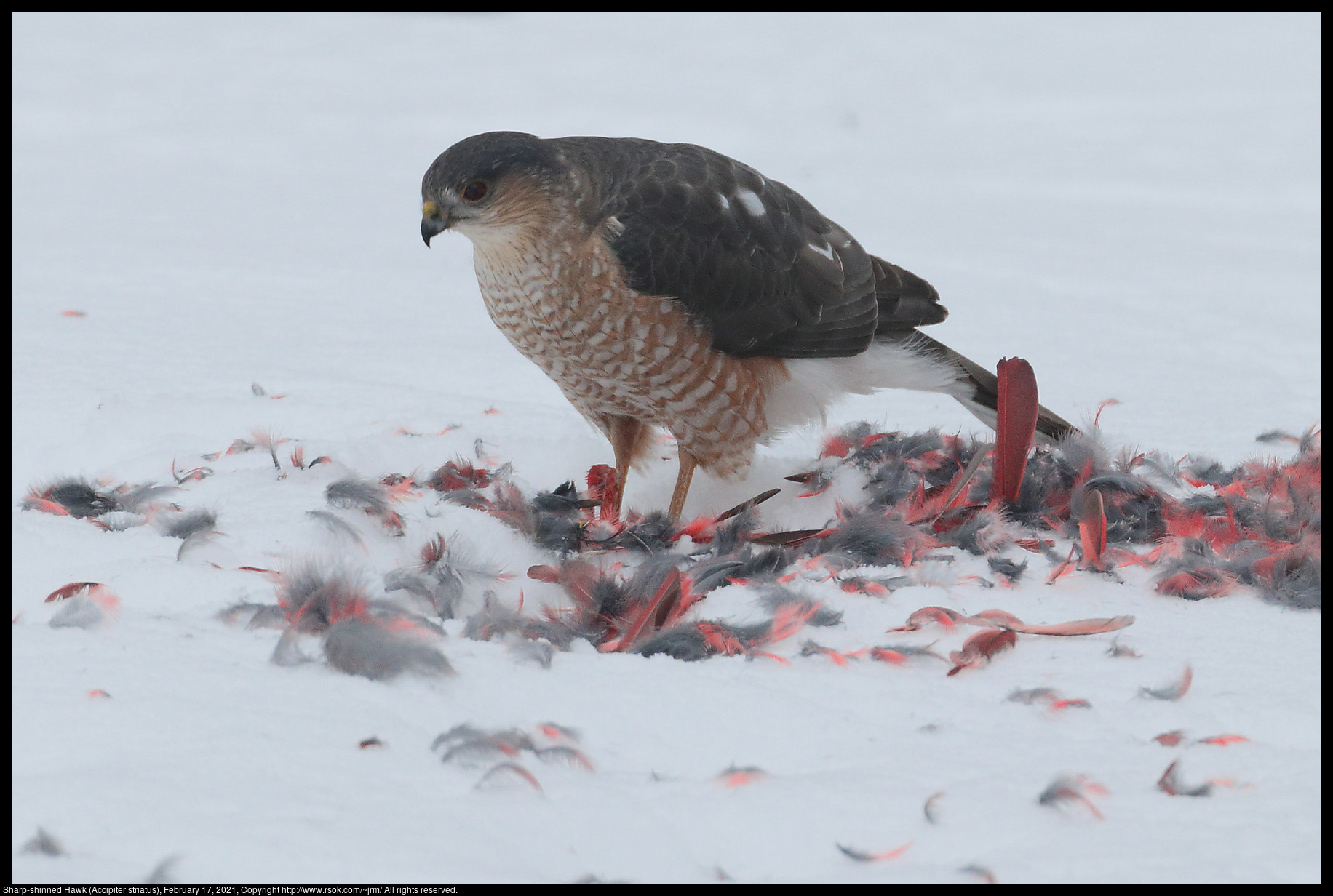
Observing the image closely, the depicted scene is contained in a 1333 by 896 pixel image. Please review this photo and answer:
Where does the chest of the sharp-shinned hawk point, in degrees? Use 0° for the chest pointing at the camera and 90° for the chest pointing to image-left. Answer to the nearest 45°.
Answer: approximately 90°

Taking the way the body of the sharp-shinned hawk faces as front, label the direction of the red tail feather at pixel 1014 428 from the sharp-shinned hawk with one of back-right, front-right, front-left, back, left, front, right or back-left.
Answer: back
